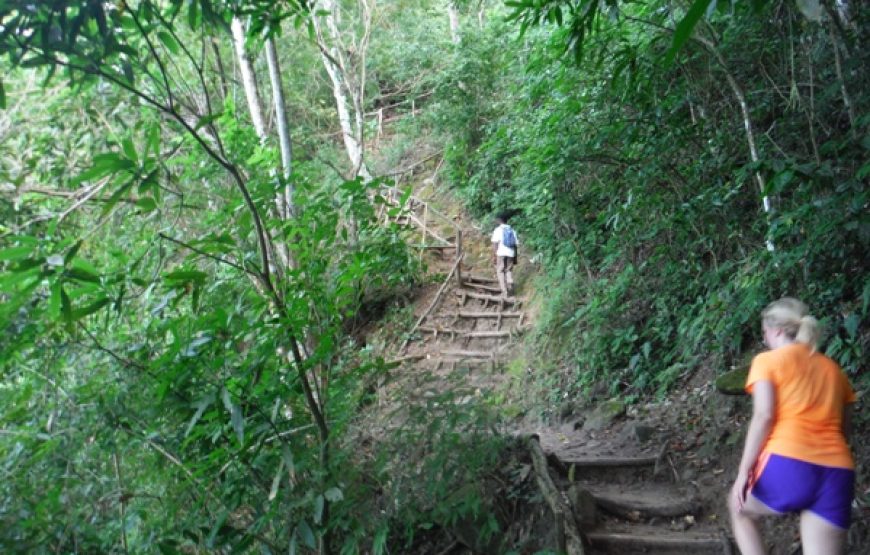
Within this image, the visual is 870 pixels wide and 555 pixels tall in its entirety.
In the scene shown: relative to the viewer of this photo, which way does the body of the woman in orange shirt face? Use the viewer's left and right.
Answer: facing away from the viewer and to the left of the viewer

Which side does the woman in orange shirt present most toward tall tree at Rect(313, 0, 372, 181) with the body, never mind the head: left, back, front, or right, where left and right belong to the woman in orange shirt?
front

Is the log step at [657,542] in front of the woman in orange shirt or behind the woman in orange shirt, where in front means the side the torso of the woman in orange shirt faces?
in front

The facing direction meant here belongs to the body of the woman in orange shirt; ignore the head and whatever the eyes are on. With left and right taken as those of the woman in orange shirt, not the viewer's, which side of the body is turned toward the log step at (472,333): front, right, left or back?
front

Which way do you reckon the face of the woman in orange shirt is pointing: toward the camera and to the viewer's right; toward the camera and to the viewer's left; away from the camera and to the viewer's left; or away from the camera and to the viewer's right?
away from the camera and to the viewer's left

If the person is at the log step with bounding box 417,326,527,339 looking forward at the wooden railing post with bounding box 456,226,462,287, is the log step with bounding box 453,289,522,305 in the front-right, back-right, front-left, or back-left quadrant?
front-right

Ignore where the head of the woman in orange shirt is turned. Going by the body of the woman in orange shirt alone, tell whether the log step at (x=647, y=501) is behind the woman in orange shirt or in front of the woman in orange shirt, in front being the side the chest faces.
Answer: in front

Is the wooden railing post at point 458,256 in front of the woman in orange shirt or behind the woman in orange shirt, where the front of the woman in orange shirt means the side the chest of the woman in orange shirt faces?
in front
